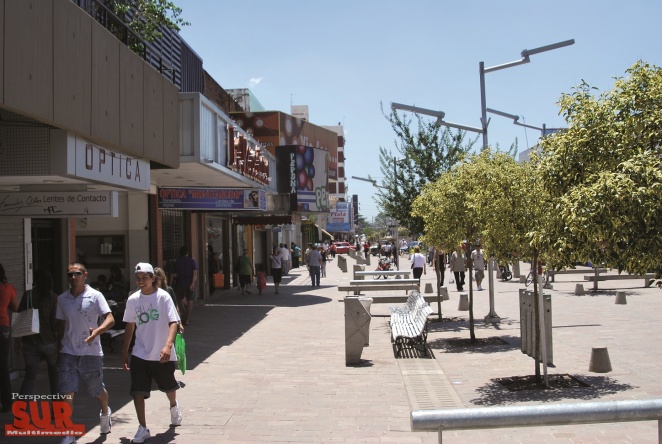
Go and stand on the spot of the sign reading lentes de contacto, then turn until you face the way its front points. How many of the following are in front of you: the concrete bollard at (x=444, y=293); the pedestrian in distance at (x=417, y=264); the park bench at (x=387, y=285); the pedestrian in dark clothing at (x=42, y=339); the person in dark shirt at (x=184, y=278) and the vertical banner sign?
1

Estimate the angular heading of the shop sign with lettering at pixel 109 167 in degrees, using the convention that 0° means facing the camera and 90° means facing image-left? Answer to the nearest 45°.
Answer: approximately 315°

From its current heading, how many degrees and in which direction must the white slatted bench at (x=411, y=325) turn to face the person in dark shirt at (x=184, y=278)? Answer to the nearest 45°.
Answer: approximately 45° to its right

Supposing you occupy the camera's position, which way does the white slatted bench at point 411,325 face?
facing to the left of the viewer

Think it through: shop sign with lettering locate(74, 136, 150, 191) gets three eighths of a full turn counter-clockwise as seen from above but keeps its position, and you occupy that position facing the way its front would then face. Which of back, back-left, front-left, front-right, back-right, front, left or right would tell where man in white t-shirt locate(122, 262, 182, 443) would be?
back

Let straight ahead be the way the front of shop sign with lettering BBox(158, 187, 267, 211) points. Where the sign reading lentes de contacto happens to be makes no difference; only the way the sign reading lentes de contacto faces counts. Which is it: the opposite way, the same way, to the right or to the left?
the same way

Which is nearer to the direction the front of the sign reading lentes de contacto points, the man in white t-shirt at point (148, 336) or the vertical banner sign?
the man in white t-shirt

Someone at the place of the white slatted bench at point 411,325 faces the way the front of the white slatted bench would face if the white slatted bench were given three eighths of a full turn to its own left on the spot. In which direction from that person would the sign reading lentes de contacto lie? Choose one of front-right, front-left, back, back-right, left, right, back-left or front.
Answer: right

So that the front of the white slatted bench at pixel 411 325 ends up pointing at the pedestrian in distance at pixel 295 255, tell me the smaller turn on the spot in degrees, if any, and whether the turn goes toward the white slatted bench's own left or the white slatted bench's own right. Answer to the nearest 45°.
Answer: approximately 90° to the white slatted bench's own right

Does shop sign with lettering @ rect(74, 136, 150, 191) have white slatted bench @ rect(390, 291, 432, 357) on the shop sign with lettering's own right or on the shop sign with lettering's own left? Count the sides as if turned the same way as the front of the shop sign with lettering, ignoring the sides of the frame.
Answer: on the shop sign with lettering's own left
